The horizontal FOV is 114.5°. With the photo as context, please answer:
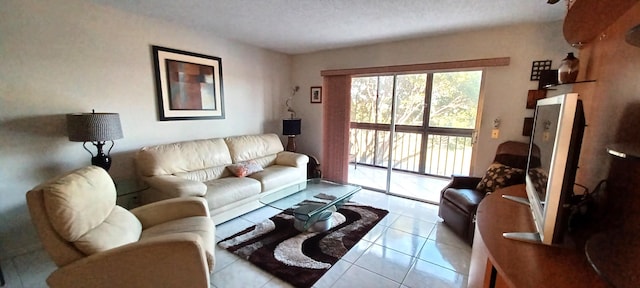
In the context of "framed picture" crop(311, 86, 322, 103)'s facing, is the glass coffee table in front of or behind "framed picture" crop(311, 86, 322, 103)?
in front

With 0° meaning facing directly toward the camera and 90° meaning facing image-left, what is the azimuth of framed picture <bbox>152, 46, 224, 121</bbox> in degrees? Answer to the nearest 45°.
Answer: approximately 315°

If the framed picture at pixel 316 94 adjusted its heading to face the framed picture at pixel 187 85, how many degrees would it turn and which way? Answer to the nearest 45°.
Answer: approximately 45° to its right

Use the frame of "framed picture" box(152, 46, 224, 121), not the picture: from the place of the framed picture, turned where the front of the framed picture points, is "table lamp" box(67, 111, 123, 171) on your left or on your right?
on your right

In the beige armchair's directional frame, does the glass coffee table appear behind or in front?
in front

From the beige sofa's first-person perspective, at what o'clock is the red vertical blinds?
The red vertical blinds is roughly at 10 o'clock from the beige sofa.

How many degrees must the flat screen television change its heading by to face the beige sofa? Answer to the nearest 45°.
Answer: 0° — it already faces it

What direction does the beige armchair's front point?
to the viewer's right

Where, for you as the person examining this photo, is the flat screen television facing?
facing to the left of the viewer

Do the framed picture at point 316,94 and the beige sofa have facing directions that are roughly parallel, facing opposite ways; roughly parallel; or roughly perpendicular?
roughly perpendicular

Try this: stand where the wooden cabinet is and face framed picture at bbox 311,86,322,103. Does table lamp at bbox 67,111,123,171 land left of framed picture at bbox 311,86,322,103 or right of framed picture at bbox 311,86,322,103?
left

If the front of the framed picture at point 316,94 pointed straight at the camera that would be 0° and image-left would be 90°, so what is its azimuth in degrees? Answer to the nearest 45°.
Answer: approximately 0°

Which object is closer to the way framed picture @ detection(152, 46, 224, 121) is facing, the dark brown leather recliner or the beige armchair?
the dark brown leather recliner

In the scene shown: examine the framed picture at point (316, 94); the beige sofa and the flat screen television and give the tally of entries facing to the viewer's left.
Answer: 1
